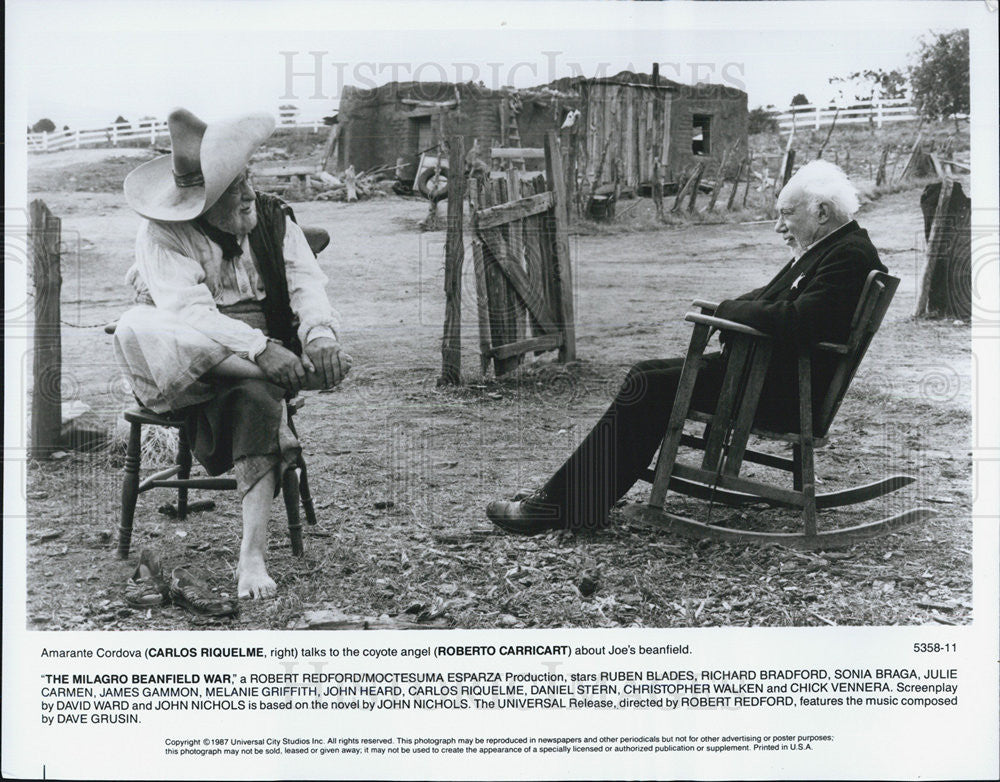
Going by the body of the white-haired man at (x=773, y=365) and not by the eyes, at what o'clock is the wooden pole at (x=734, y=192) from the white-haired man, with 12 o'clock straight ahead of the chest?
The wooden pole is roughly at 3 o'clock from the white-haired man.

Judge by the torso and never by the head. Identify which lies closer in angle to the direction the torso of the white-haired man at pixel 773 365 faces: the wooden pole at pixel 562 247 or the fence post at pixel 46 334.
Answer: the fence post

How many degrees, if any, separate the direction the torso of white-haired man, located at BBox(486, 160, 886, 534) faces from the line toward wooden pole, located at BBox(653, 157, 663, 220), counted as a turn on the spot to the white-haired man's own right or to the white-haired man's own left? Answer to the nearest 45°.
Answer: approximately 90° to the white-haired man's own right

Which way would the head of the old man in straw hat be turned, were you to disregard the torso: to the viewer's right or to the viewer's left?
to the viewer's right

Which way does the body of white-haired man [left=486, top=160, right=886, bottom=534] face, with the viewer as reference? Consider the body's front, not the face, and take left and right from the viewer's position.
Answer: facing to the left of the viewer

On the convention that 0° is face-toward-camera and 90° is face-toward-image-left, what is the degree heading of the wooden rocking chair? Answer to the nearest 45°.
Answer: approximately 90°

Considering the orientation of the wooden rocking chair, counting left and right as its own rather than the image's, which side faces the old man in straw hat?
front

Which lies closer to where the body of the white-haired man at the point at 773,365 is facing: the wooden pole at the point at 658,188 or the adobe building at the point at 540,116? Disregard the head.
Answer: the adobe building

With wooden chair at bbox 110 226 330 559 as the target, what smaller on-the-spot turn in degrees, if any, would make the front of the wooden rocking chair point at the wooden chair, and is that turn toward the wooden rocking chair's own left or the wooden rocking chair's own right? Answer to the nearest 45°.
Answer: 0° — it already faces it

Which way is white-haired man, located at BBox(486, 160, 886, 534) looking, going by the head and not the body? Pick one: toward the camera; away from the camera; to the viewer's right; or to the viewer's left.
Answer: to the viewer's left

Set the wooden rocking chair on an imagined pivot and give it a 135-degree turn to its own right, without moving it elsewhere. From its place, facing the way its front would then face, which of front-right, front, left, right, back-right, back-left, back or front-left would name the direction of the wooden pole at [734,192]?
front-left
